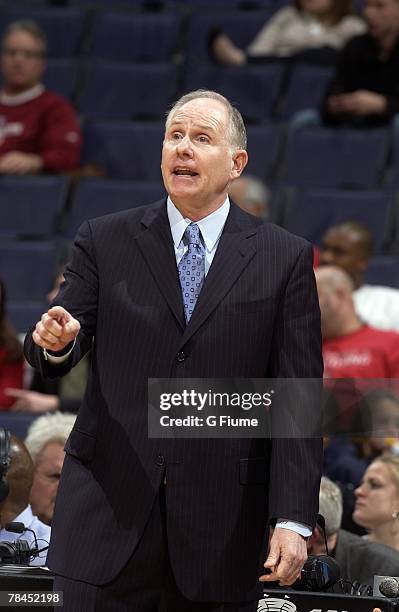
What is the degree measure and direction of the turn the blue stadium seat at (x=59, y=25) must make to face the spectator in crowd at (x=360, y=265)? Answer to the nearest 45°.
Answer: approximately 45° to its left

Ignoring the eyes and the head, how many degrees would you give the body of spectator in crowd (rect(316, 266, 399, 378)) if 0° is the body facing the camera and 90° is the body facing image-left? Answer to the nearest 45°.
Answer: approximately 45°

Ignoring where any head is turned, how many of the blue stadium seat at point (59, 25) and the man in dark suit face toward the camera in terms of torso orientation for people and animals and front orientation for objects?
2

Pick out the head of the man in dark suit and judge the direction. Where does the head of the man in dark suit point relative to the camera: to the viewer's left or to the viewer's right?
to the viewer's left

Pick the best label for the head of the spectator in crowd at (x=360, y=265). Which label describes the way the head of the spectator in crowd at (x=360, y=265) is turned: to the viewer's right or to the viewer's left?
to the viewer's left

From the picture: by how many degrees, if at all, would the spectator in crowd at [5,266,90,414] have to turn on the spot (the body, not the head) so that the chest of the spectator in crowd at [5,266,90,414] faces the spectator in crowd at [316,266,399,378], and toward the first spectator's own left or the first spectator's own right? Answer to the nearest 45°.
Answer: approximately 135° to the first spectator's own left

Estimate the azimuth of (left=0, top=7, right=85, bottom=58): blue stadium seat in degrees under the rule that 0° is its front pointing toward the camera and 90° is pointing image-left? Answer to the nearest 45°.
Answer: approximately 0°
